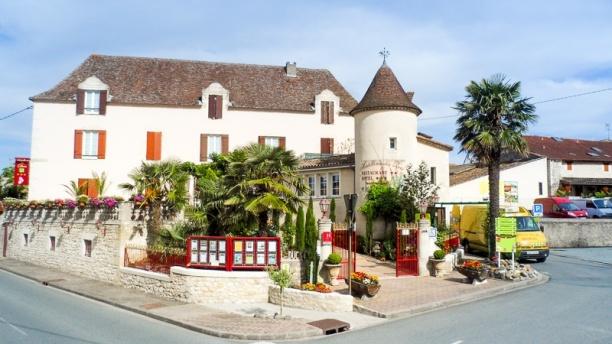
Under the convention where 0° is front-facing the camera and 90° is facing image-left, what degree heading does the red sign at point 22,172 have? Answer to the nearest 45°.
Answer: approximately 0°

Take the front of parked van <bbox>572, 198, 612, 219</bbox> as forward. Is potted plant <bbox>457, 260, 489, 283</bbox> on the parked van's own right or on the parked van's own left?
on the parked van's own right

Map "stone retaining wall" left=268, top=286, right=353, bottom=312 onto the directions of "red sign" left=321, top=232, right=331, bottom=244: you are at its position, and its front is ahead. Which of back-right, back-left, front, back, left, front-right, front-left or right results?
front

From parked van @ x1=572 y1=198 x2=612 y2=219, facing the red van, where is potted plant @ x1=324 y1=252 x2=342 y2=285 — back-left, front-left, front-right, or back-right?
front-left

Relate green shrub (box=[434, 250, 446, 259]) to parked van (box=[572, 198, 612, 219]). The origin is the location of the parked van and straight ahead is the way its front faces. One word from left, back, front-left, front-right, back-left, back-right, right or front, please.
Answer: front-right

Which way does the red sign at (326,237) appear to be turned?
toward the camera

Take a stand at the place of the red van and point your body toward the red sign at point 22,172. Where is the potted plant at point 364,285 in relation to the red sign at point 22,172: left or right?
left

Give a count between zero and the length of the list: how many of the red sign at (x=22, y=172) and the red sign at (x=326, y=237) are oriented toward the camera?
2

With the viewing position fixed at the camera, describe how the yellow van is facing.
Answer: facing the viewer and to the right of the viewer

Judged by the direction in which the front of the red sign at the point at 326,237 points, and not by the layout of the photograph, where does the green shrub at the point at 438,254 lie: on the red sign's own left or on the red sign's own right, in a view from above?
on the red sign's own left

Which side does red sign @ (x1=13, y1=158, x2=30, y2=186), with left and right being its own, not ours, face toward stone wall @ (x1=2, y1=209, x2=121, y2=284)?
front

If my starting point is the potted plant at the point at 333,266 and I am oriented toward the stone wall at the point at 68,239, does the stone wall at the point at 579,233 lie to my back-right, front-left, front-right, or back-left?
back-right

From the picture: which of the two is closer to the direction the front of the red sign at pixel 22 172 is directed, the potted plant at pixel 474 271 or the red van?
the potted plant
